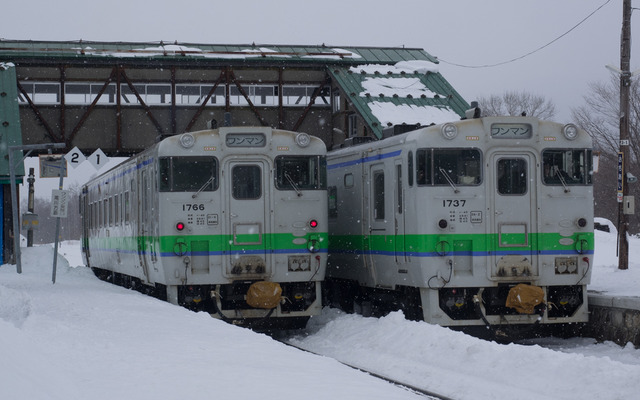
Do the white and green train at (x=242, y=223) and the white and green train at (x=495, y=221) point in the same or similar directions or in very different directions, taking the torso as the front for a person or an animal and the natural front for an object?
same or similar directions

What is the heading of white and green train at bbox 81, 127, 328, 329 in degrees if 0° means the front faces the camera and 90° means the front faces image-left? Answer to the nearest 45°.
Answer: approximately 315°

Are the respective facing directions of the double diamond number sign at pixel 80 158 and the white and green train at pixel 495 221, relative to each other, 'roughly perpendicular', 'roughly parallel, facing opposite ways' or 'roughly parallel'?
roughly parallel

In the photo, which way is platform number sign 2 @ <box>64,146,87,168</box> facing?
toward the camera

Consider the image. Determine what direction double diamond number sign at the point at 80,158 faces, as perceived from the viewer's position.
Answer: facing the viewer

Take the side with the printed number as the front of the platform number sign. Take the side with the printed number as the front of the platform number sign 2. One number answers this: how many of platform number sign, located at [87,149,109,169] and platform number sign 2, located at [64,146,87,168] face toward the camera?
2

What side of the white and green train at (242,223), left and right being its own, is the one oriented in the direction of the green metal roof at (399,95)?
left

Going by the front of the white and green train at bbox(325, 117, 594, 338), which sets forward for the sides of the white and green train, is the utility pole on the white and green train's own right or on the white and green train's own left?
on the white and green train's own left

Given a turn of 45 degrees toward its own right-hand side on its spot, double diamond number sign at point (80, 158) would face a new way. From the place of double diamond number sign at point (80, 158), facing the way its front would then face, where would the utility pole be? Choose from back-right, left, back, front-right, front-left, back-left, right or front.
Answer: left
